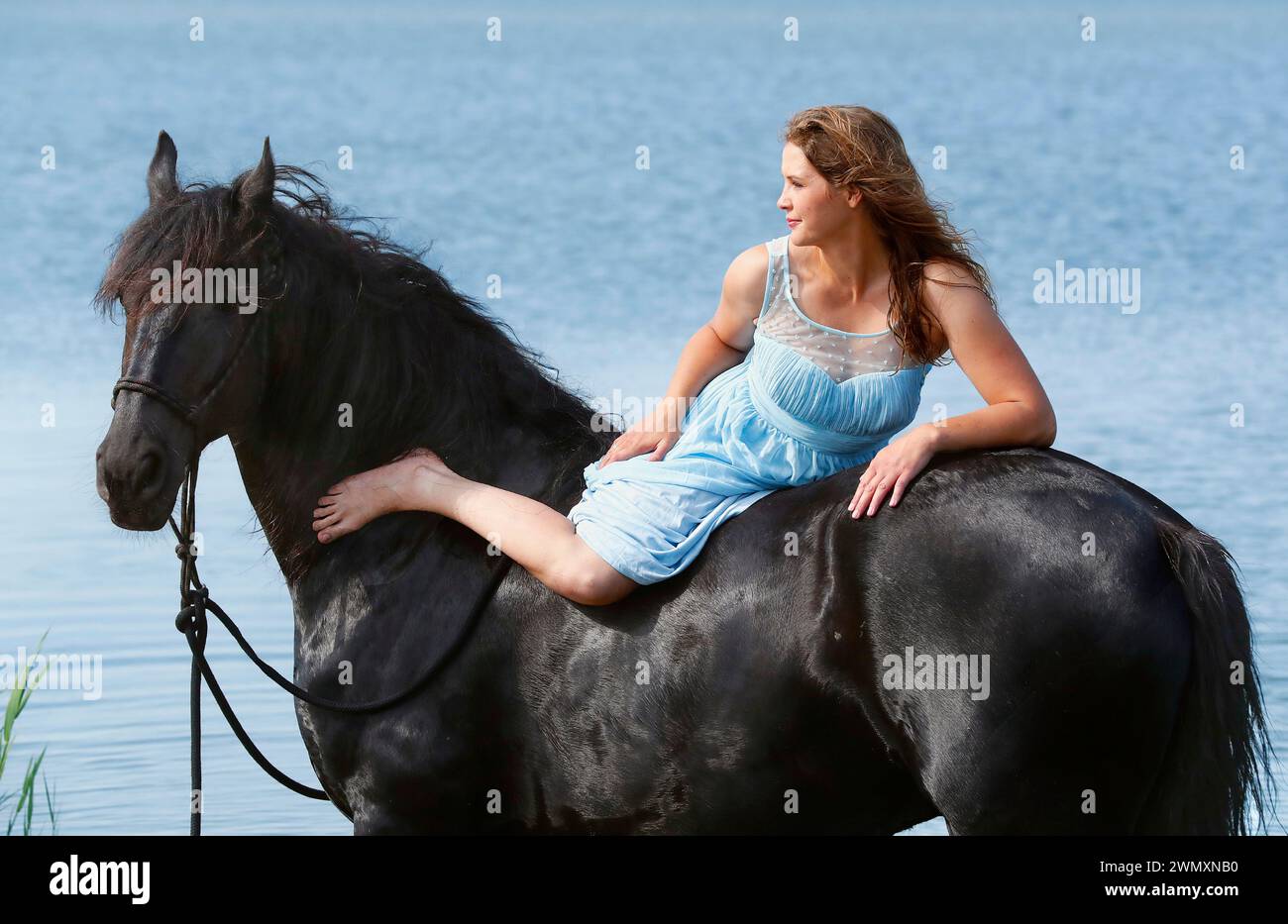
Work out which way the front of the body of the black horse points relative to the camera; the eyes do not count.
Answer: to the viewer's left
